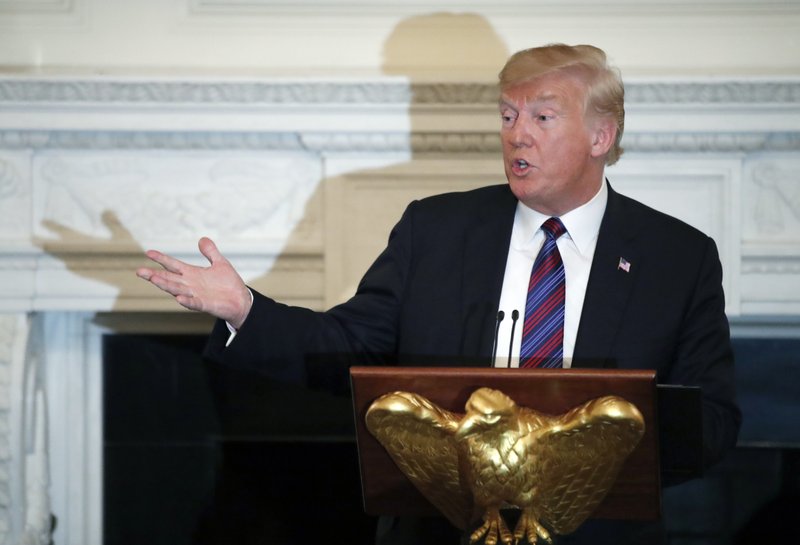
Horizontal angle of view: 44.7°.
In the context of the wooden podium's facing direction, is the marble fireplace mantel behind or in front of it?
behind

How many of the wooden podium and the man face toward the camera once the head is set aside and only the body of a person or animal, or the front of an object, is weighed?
2

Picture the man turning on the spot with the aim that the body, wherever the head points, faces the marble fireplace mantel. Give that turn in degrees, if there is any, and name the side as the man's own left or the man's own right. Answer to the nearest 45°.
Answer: approximately 135° to the man's own right

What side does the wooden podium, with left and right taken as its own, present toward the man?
back

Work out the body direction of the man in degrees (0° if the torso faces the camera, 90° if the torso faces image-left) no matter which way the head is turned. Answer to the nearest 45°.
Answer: approximately 0°

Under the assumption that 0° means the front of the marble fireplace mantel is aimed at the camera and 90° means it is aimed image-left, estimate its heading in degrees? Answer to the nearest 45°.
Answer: approximately 0°

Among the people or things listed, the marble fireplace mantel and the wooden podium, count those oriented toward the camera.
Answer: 2

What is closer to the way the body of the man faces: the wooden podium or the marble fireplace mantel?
the wooden podium

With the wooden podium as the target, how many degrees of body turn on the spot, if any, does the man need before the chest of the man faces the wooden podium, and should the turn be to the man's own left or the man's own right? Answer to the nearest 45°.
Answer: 0° — they already face it
